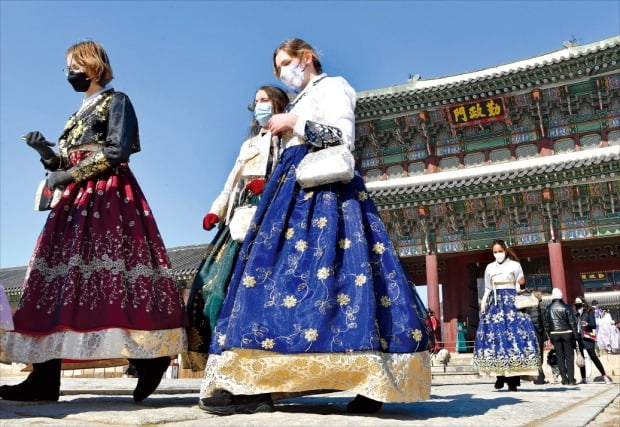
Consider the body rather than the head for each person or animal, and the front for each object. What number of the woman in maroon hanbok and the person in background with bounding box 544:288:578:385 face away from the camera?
1

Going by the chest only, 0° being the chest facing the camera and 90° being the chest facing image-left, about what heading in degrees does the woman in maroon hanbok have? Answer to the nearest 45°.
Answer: approximately 90°

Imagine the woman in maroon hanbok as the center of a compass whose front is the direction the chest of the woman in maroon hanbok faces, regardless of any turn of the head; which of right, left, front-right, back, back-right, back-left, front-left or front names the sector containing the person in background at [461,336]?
back-right

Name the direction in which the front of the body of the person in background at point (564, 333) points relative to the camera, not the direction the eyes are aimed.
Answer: away from the camera

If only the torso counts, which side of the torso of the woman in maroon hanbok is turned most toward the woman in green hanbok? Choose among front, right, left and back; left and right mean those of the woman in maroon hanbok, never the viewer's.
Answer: back

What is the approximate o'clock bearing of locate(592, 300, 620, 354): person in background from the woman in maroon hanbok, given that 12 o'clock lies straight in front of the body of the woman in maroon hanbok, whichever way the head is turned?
The person in background is roughly at 5 o'clock from the woman in maroon hanbok.

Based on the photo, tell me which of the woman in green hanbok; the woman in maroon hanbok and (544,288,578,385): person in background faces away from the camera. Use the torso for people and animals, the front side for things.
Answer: the person in background

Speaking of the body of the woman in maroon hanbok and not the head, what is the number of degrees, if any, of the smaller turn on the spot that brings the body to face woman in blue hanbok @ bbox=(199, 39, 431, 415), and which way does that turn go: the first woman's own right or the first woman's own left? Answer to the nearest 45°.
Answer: approximately 135° to the first woman's own left

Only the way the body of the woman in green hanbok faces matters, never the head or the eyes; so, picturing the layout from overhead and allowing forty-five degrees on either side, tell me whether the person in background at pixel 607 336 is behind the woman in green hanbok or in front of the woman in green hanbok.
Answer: behind
